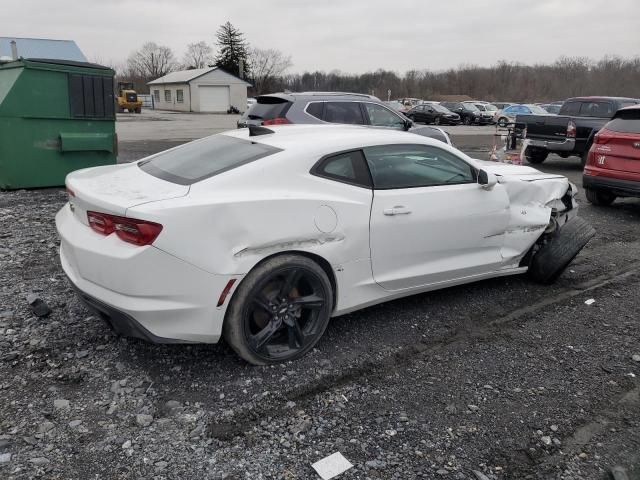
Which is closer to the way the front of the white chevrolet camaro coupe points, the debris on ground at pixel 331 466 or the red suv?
the red suv

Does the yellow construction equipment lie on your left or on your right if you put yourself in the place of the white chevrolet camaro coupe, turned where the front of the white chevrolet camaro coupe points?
on your left

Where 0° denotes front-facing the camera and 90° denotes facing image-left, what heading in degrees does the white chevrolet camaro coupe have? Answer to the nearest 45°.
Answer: approximately 225°

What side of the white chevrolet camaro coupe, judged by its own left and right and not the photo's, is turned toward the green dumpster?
left

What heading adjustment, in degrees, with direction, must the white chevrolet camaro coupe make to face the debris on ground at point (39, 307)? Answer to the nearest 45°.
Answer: approximately 135° to its left

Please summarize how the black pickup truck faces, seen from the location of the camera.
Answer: facing away from the viewer and to the right of the viewer

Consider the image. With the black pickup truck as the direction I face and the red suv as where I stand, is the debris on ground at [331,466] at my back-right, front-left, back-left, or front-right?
back-left

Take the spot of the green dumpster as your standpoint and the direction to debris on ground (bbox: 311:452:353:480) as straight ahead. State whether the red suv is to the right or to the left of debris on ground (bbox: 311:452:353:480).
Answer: left

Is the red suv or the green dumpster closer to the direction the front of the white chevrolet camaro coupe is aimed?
the red suv

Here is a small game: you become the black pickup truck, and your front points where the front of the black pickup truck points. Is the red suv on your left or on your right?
on your right

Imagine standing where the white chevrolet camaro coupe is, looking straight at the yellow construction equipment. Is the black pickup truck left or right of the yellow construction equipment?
right

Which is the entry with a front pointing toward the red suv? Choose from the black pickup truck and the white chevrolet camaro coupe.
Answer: the white chevrolet camaro coupe
